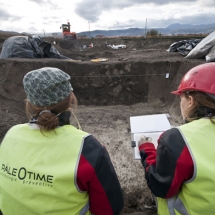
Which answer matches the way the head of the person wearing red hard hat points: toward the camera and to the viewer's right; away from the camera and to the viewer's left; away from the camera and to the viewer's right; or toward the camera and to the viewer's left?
away from the camera and to the viewer's left

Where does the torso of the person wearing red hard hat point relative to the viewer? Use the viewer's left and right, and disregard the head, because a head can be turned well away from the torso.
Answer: facing away from the viewer and to the left of the viewer

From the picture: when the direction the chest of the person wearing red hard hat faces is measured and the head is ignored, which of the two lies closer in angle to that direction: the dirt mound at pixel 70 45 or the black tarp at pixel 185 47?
the dirt mound

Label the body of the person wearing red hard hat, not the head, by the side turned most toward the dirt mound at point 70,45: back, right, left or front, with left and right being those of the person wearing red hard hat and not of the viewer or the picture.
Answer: front

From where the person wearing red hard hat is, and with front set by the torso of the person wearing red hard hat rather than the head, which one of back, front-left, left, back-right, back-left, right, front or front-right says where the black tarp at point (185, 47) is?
front-right
